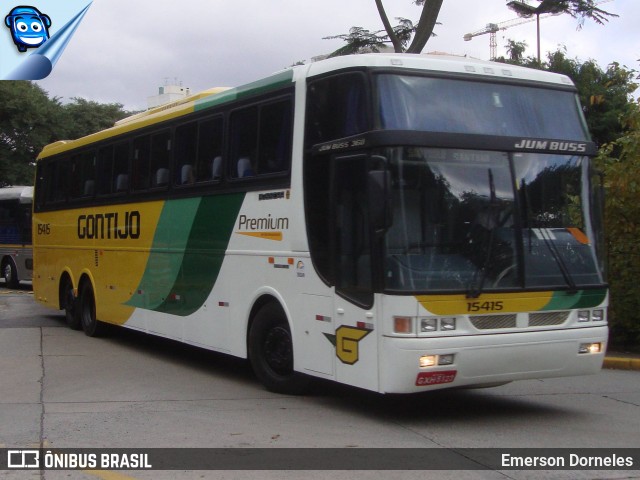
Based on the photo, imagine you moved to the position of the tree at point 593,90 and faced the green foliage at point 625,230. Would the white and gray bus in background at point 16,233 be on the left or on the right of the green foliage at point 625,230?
right

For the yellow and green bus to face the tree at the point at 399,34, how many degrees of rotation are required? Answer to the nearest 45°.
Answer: approximately 135° to its left

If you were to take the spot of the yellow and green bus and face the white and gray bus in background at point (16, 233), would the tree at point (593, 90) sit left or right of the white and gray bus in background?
right

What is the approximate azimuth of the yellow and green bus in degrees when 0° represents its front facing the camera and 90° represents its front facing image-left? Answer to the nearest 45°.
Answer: approximately 315°

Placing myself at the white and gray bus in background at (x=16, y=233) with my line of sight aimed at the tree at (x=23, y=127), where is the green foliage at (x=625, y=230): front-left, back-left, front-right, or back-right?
back-right

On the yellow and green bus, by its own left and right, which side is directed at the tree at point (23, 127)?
back
